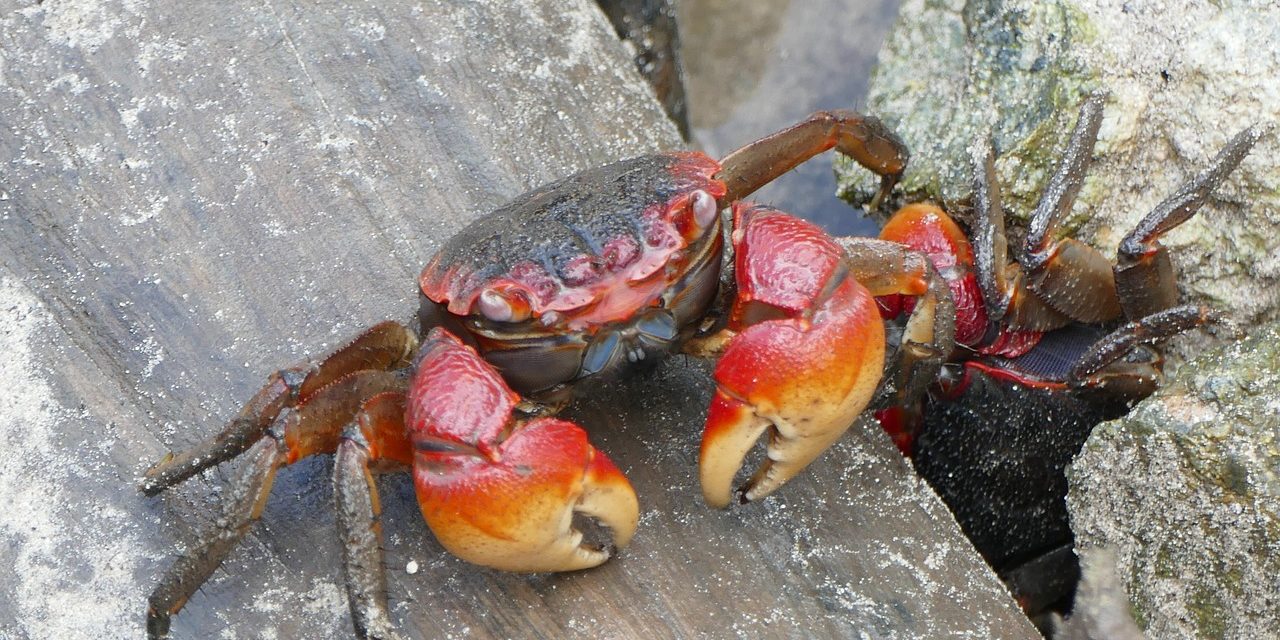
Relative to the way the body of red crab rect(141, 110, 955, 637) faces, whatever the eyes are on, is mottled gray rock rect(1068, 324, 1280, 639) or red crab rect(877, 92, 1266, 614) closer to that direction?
the mottled gray rock

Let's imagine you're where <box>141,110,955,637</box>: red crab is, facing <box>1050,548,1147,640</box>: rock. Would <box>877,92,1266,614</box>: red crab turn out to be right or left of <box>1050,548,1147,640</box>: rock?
left

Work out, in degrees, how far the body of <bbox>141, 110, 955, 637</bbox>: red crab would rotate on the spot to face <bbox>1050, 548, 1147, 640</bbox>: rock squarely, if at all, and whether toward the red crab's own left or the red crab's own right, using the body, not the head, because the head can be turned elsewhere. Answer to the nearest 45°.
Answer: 0° — it already faces it

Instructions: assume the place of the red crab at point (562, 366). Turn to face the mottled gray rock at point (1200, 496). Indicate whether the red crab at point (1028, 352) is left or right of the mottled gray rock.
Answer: left

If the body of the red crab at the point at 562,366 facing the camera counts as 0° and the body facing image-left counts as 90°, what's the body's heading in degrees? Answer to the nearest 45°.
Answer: approximately 315°

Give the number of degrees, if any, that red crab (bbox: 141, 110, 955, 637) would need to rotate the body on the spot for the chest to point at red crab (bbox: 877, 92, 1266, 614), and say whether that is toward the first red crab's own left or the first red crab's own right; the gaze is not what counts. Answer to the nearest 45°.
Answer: approximately 45° to the first red crab's own left

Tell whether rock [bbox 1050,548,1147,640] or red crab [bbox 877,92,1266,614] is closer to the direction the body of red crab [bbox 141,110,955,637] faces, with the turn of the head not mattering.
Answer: the rock

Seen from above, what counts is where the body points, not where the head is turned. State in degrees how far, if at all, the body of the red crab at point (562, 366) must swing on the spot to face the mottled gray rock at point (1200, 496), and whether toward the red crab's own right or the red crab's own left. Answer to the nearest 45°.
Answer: approximately 45° to the red crab's own left
